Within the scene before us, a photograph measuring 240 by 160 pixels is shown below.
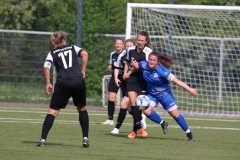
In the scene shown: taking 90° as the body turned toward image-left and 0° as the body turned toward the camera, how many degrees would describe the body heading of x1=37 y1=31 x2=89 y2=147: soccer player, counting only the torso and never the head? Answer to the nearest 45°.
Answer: approximately 180°

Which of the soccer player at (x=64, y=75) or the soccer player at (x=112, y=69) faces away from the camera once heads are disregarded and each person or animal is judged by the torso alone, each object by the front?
the soccer player at (x=64, y=75)

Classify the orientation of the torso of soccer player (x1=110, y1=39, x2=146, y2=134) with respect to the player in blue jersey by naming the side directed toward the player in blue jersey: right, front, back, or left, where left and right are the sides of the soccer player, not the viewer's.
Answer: left

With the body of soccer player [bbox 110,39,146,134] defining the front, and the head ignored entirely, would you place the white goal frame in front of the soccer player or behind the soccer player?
behind

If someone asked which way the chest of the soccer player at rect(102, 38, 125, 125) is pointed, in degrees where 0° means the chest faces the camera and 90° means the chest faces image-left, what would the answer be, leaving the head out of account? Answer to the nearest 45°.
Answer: approximately 45°
